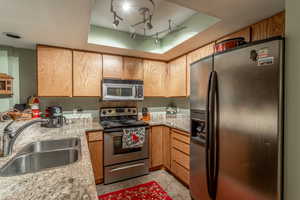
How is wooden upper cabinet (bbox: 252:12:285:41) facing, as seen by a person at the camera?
facing the viewer and to the left of the viewer

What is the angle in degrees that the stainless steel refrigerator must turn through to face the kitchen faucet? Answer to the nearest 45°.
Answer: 0° — it already faces it

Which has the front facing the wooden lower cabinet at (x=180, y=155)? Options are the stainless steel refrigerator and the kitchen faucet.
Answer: the kitchen faucet

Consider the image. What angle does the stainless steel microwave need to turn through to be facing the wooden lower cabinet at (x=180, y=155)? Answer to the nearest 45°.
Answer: approximately 45° to its left

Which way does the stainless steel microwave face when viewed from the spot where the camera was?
facing the viewer

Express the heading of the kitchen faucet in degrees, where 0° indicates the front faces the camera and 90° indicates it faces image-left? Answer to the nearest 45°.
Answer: approximately 270°

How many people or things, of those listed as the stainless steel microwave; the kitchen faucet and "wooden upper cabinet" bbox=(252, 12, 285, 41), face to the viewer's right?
1

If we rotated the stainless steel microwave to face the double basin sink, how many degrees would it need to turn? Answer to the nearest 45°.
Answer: approximately 45° to its right

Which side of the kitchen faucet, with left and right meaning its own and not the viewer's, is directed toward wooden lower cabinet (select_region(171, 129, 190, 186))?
front

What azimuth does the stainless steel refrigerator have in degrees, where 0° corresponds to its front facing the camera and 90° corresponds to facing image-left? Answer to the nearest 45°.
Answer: approximately 45°

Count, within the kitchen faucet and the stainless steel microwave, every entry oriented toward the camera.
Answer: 1

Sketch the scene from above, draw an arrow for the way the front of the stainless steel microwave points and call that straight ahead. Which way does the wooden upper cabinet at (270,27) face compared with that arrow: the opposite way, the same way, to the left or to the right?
to the right

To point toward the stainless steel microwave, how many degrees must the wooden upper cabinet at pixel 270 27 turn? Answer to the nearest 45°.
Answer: approximately 45° to its right
